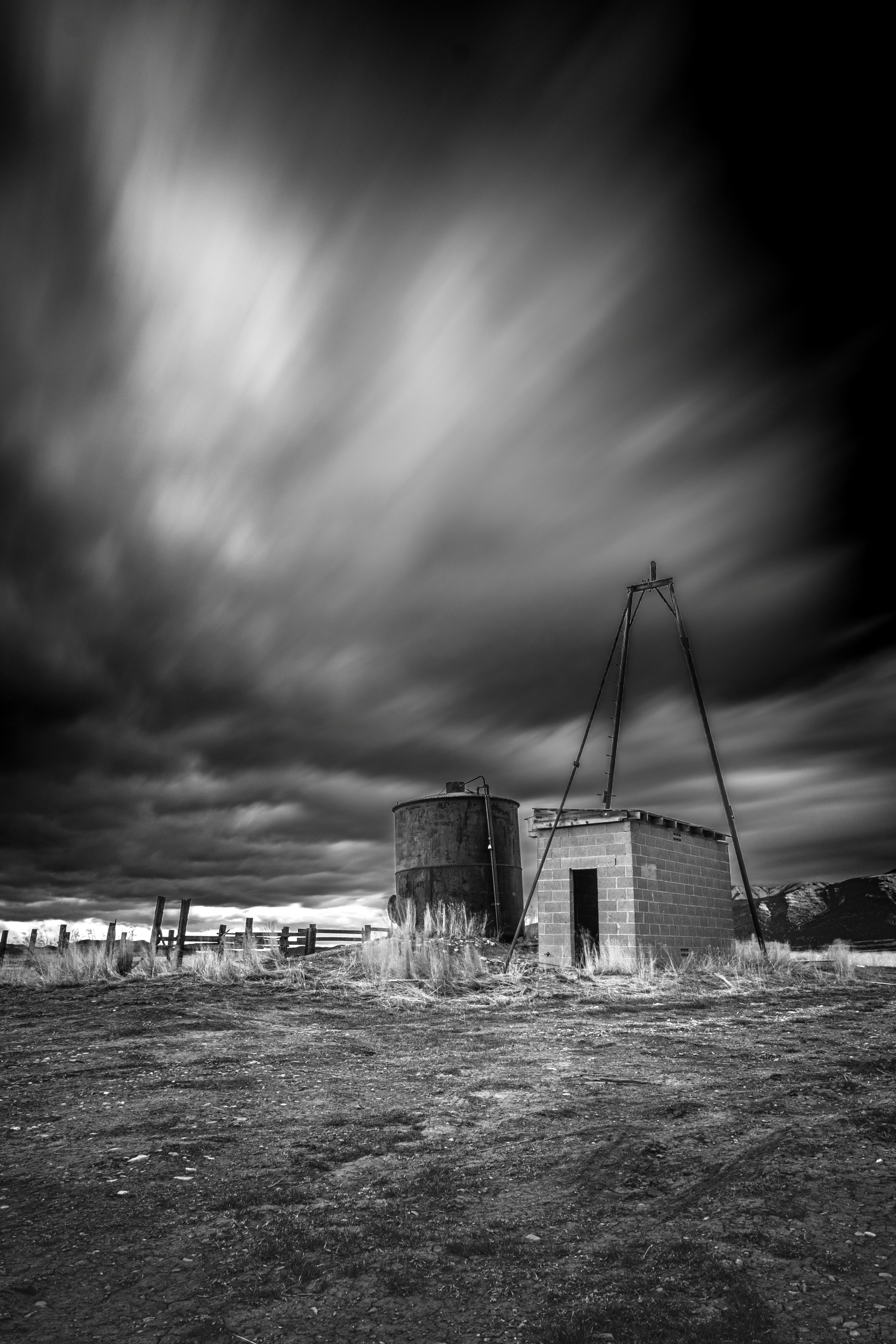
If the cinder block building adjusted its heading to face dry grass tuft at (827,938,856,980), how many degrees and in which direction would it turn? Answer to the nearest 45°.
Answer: approximately 135° to its left

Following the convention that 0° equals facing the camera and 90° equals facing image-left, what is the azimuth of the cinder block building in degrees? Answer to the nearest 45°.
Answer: approximately 45°

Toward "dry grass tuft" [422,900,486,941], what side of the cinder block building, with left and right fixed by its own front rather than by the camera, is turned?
right

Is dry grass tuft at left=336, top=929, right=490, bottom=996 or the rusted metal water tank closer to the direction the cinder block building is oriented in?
the dry grass tuft
